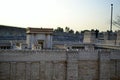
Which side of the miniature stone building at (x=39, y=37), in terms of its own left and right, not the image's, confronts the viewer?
front
